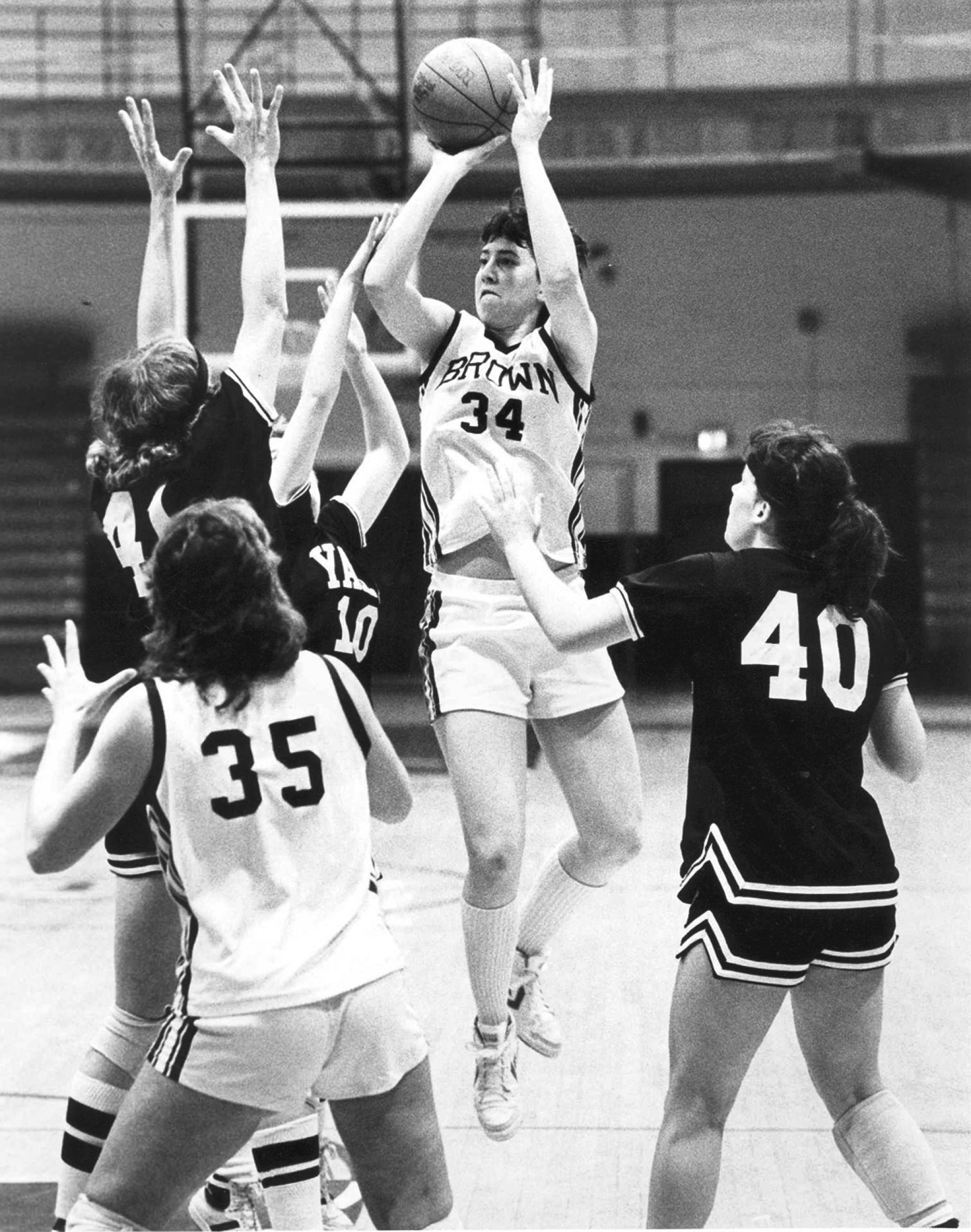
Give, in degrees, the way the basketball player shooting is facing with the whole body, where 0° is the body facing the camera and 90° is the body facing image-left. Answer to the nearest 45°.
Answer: approximately 0°
